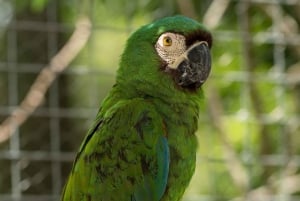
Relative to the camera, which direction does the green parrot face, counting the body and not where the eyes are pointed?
to the viewer's right
